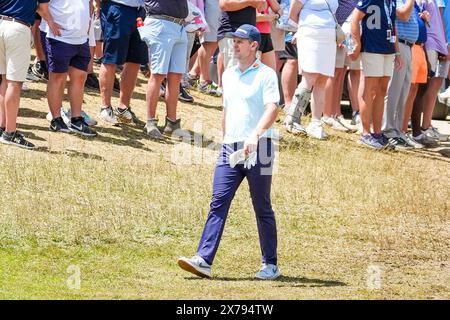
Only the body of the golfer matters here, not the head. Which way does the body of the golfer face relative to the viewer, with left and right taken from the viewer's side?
facing the viewer and to the left of the viewer
